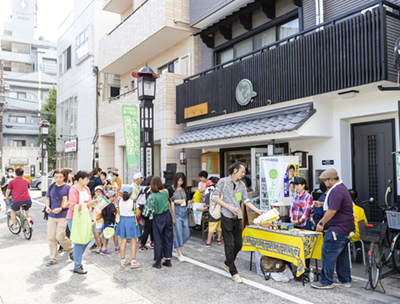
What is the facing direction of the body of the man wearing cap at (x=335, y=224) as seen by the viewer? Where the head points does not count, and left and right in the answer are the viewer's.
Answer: facing to the left of the viewer

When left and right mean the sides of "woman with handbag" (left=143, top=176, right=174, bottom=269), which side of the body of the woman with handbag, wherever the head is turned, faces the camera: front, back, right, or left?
back

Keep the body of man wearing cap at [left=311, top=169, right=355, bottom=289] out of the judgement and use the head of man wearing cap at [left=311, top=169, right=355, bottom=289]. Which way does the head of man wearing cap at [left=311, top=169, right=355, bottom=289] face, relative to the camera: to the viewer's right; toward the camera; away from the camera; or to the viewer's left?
to the viewer's left

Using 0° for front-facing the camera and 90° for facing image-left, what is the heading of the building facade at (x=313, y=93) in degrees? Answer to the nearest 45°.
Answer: approximately 45°

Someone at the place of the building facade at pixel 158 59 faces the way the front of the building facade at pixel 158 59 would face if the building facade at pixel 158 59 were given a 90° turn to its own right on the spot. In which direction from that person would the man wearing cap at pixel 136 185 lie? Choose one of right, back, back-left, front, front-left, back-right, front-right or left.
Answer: back-left

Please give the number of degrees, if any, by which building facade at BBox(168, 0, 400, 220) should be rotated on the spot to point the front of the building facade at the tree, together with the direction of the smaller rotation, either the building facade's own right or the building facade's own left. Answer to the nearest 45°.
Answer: approximately 90° to the building facade's own right

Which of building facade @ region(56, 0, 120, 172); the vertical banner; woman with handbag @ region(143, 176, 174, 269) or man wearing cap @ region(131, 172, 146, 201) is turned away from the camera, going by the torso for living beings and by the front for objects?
the woman with handbag

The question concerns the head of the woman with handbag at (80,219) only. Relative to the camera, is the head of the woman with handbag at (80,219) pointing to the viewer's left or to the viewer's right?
to the viewer's right

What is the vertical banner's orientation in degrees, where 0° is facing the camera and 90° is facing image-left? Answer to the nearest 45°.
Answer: approximately 0°
